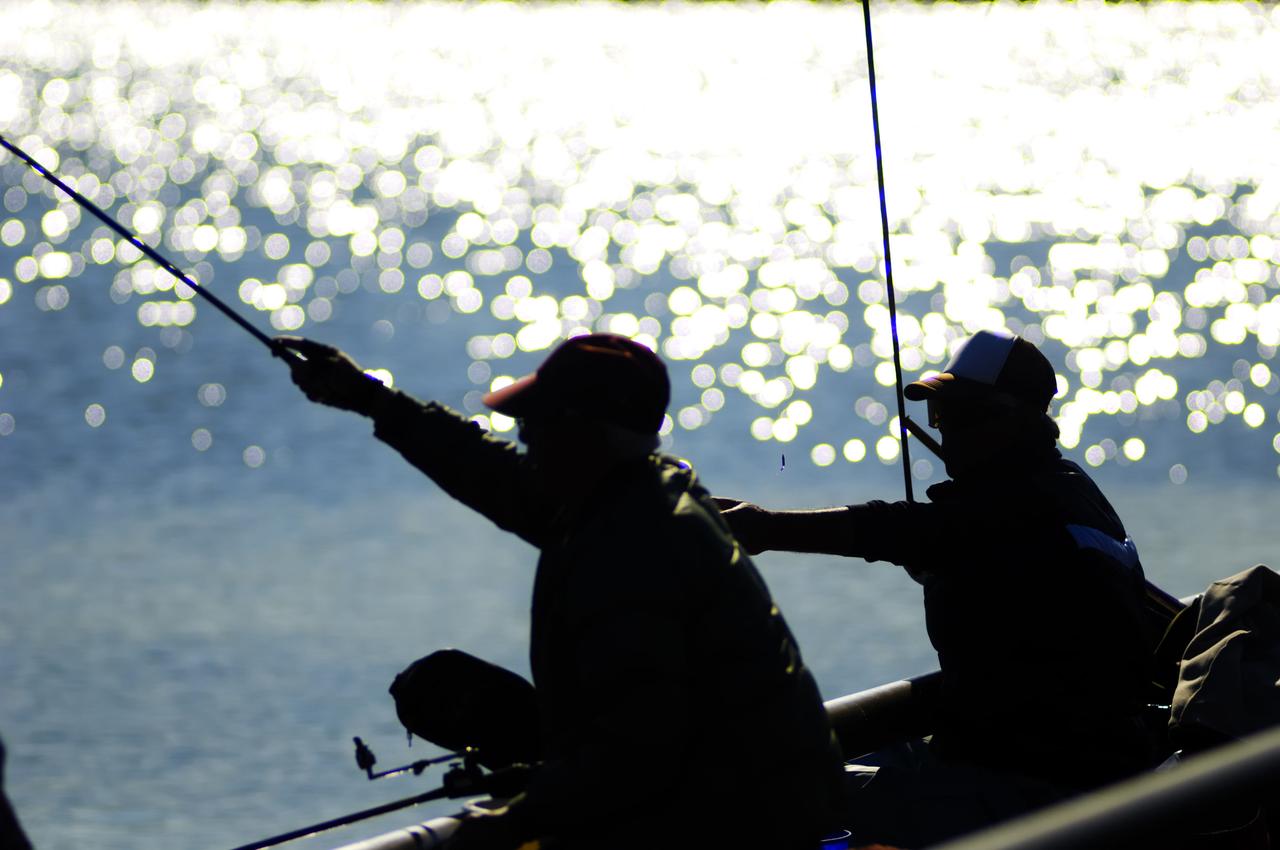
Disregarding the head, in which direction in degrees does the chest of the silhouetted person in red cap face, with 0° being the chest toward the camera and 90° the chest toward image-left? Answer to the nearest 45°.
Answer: approximately 90°

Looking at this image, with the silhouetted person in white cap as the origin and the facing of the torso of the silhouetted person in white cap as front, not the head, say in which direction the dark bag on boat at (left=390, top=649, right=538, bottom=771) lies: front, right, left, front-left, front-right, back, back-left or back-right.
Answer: front-left

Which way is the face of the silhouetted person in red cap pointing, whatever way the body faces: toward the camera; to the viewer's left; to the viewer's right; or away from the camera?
to the viewer's left

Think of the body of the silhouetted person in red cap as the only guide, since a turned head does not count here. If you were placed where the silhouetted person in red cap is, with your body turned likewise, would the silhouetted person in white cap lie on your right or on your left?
on your right

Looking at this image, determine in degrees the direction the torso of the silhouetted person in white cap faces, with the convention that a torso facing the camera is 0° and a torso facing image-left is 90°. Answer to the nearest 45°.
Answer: approximately 90°

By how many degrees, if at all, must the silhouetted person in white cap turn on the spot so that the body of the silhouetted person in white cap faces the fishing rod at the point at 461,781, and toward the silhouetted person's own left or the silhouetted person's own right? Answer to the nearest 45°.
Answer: approximately 45° to the silhouetted person's own left

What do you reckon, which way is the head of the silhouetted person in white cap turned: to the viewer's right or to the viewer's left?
to the viewer's left

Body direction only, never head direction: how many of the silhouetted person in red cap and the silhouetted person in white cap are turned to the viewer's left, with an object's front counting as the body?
2

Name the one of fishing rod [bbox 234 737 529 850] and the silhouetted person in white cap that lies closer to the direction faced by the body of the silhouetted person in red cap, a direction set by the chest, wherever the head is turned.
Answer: the fishing rod

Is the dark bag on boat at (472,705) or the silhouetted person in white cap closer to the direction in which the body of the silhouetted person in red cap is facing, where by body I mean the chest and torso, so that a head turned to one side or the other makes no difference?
the dark bag on boat
